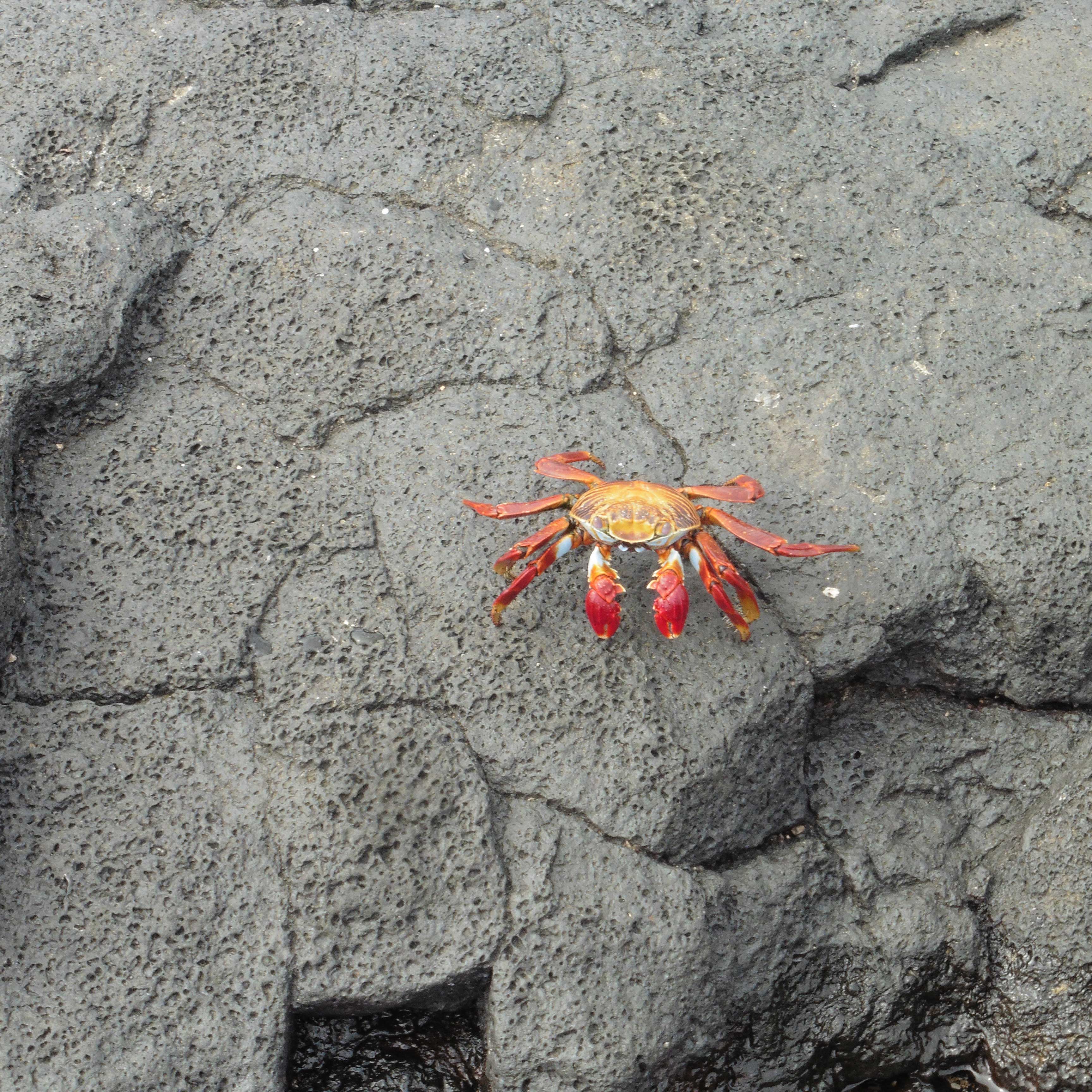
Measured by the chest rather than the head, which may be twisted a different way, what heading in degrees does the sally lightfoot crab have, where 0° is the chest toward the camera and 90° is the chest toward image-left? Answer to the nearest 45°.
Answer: approximately 0°
